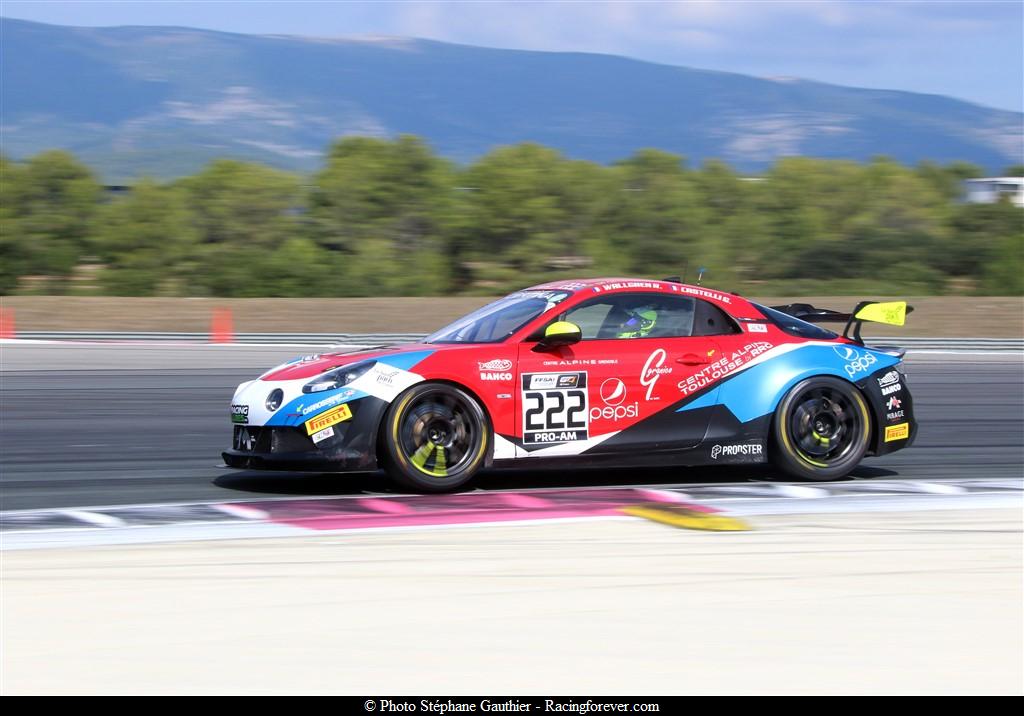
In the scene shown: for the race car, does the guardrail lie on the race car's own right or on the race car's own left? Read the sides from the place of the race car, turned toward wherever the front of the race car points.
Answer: on the race car's own right

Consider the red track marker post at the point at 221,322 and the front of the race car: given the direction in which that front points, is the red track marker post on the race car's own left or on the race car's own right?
on the race car's own right

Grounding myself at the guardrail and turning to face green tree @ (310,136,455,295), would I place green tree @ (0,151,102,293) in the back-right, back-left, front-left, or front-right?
front-left

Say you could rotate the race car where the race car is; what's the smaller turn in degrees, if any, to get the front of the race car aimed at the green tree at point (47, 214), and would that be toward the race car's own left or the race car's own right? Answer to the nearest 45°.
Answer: approximately 45° to the race car's own right

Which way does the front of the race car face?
to the viewer's left

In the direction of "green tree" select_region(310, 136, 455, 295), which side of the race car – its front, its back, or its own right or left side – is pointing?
right

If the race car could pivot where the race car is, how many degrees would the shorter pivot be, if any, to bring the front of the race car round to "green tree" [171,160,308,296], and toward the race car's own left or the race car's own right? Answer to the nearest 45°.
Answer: approximately 90° to the race car's own right

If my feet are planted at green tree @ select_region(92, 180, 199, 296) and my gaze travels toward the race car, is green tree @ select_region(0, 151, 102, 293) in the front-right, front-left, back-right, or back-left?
back-right

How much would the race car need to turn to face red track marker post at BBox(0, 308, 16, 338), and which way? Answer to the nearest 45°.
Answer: approximately 45° to its right
